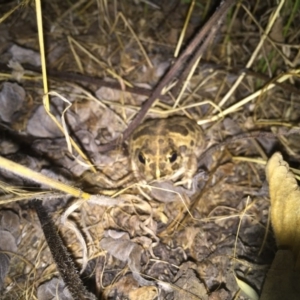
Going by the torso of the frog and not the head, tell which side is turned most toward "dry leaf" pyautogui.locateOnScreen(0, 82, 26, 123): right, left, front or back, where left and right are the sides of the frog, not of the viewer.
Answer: right

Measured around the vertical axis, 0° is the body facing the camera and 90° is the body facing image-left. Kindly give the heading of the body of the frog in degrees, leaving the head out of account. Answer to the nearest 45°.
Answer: approximately 0°

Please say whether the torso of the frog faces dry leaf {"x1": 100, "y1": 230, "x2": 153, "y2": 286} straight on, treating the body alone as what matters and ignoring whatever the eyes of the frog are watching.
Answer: yes
